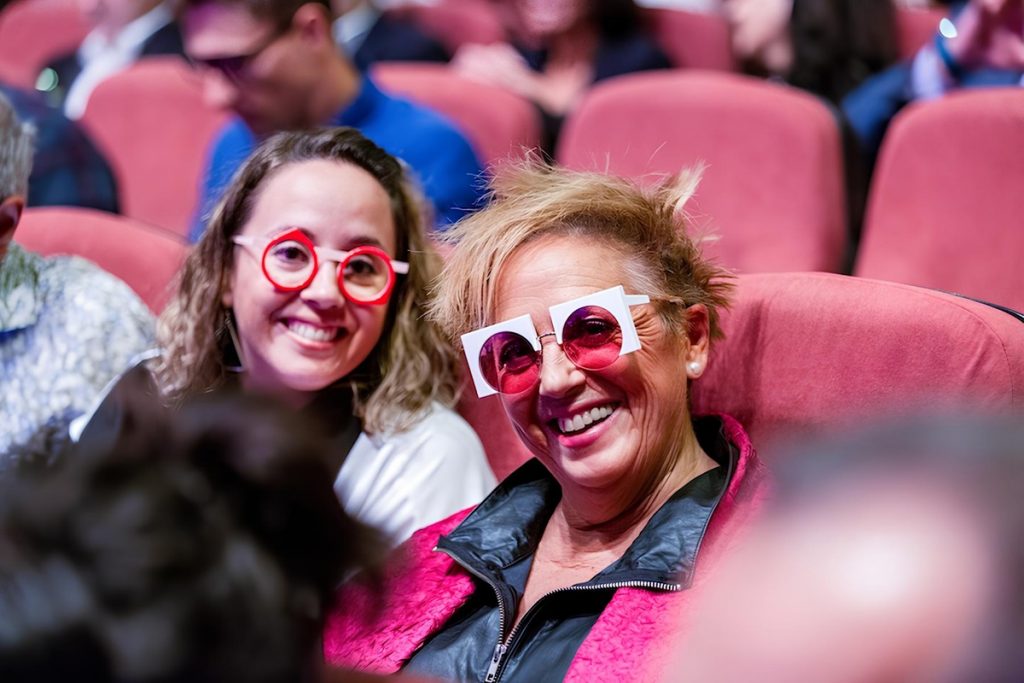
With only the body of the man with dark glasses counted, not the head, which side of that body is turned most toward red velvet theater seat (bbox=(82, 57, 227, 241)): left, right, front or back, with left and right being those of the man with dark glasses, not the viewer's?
right

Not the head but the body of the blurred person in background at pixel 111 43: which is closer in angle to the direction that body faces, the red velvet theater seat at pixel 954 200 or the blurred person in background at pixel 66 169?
the blurred person in background

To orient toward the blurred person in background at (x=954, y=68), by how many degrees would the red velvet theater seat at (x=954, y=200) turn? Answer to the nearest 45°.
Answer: approximately 135° to its right

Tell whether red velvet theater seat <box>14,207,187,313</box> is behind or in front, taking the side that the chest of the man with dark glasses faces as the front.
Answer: in front

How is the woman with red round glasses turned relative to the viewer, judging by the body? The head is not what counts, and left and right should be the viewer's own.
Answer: facing the viewer

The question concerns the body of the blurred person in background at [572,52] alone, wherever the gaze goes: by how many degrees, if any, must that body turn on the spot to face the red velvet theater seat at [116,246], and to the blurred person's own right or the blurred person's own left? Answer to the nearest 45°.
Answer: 0° — they already face it

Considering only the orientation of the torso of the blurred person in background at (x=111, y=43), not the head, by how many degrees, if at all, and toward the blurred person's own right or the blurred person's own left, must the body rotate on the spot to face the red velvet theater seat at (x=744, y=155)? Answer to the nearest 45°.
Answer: approximately 90° to the blurred person's own left

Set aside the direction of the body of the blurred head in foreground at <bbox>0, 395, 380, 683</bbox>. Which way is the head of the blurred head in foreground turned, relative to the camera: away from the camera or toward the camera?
away from the camera

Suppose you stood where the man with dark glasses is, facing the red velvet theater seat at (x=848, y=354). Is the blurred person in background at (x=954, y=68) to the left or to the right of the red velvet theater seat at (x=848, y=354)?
left

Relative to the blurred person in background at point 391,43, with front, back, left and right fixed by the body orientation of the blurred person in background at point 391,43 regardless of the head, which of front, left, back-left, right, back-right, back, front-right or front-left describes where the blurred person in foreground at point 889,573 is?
front-left

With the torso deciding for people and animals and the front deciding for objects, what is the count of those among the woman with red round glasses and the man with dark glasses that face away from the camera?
0

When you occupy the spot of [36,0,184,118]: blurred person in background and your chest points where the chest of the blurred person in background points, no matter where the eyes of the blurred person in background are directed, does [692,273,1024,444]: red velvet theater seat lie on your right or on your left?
on your left

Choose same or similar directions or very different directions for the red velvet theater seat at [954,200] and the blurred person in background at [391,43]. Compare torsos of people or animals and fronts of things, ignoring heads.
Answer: same or similar directions

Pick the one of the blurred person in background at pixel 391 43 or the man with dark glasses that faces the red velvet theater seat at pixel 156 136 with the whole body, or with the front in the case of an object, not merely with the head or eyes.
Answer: the blurred person in background

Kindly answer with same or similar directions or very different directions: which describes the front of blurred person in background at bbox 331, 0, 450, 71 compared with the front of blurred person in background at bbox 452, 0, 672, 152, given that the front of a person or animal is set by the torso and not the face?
same or similar directions

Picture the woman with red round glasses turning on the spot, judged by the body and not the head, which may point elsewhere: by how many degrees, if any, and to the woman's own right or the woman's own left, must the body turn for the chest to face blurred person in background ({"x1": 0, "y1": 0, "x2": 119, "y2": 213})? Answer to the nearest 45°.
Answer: approximately 135° to the woman's own right

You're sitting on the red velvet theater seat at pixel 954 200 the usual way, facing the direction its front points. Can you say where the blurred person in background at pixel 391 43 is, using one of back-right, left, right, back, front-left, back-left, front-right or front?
right
